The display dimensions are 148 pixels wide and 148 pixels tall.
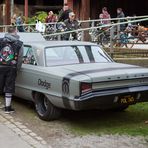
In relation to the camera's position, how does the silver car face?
facing away from the viewer and to the left of the viewer

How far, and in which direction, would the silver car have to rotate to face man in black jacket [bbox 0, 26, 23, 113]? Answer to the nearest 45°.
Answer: approximately 90° to its left
